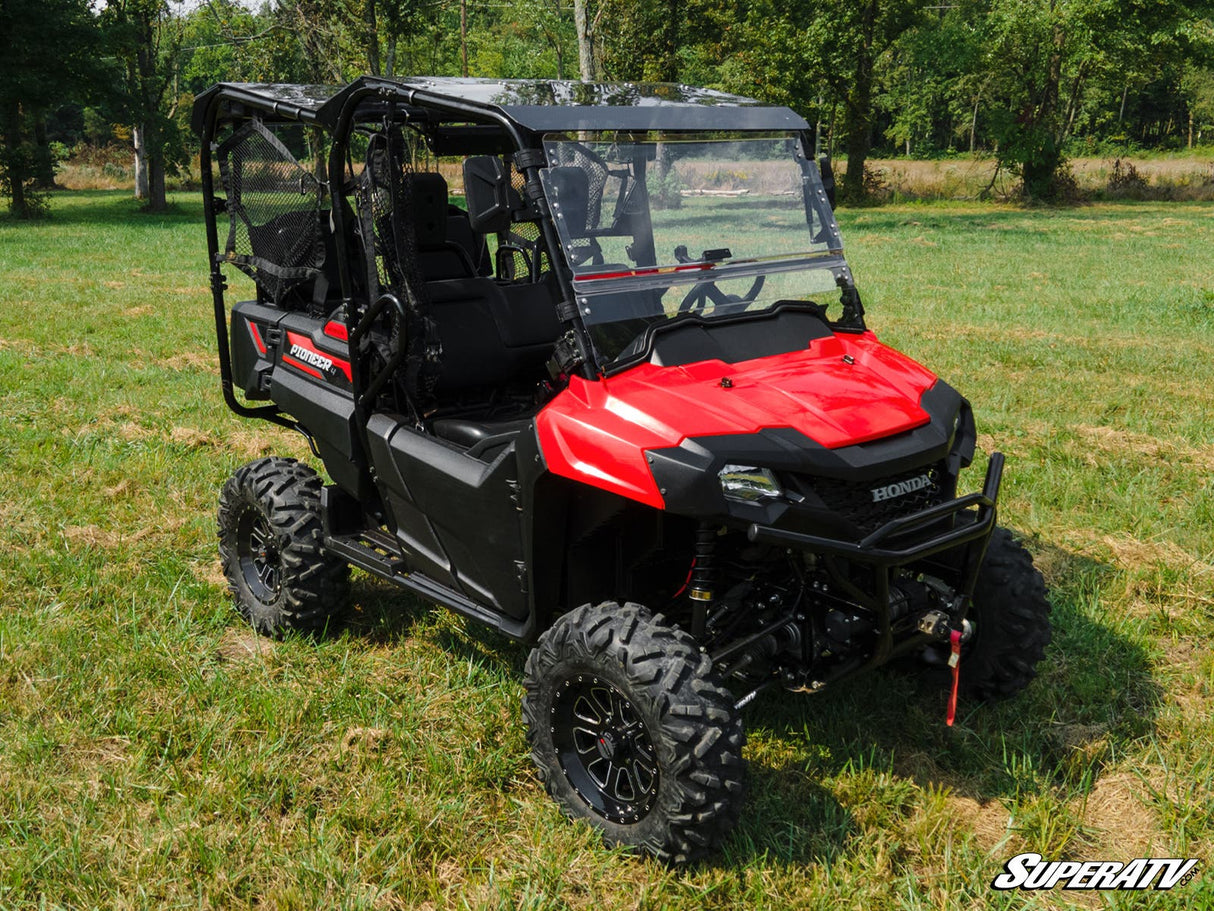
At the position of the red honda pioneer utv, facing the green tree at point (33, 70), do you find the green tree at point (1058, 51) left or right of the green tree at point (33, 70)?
right

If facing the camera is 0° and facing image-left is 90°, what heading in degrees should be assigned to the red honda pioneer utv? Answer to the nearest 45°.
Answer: approximately 315°

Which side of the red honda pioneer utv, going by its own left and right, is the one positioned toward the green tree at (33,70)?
back

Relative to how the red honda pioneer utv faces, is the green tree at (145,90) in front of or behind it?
behind

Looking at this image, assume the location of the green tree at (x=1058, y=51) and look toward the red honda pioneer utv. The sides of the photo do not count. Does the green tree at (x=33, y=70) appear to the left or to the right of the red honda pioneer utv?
right
